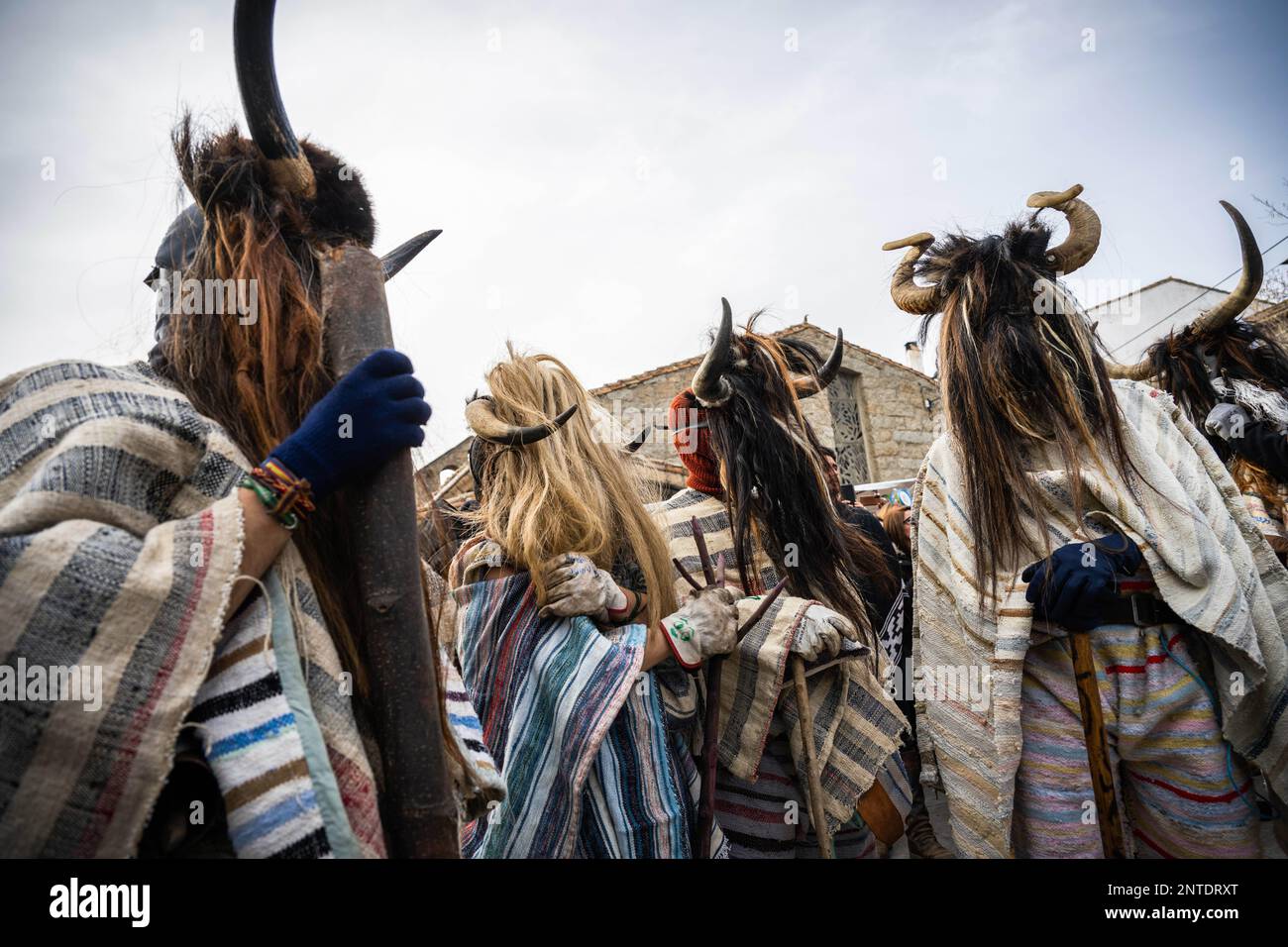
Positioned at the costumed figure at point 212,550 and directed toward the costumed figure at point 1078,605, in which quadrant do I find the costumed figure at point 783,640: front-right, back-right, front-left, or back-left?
front-left

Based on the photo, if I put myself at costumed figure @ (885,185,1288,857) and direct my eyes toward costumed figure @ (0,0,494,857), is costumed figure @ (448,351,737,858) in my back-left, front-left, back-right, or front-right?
front-right
